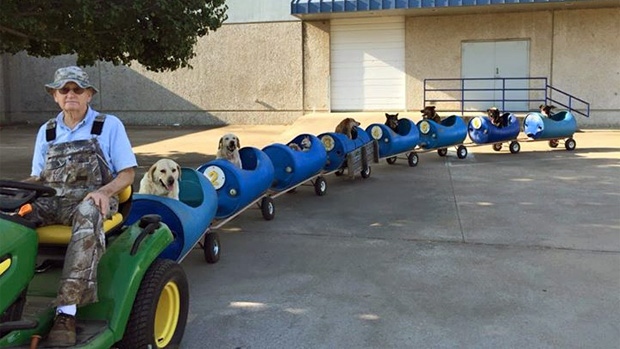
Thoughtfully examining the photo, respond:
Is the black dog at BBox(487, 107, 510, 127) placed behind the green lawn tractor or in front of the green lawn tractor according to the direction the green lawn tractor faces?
behind

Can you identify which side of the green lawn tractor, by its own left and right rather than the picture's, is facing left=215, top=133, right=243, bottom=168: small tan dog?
back

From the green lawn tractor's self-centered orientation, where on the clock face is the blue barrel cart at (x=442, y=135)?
The blue barrel cart is roughly at 6 o'clock from the green lawn tractor.

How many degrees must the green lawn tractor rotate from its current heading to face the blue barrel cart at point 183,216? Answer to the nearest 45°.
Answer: approximately 180°

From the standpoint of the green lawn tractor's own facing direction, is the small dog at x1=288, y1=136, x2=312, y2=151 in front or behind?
behind

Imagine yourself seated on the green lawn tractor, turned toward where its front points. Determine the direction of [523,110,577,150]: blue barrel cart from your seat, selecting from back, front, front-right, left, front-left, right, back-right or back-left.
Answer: back

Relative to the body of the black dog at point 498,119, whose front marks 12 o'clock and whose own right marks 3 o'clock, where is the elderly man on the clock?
The elderly man is roughly at 11 o'clock from the black dog.

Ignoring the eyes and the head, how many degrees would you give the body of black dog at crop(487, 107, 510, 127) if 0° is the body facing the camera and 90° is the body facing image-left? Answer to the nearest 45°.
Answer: approximately 45°

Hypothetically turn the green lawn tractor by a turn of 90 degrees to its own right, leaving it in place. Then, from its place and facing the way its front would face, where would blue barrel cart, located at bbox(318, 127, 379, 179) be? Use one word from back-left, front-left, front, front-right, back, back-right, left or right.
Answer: right

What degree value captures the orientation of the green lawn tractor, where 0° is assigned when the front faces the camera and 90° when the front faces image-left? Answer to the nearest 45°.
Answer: approximately 45°
